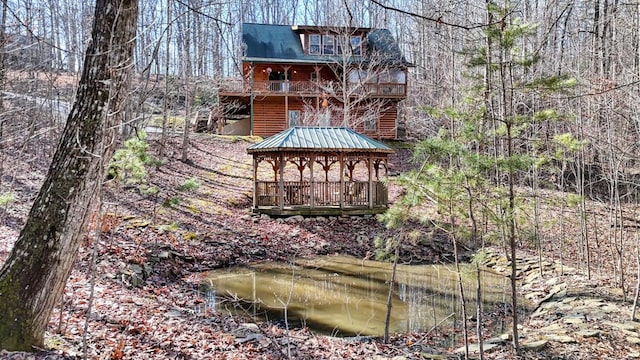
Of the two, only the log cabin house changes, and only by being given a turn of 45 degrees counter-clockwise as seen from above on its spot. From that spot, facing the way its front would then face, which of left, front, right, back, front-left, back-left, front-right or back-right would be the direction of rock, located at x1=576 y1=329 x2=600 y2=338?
front-right

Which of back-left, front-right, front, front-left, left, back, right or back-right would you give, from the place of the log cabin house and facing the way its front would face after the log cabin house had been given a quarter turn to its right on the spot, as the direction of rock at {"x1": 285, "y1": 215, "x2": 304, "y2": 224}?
left

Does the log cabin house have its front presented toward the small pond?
yes

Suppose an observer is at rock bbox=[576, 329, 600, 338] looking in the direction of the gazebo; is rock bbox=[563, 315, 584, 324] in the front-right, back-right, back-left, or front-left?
front-right

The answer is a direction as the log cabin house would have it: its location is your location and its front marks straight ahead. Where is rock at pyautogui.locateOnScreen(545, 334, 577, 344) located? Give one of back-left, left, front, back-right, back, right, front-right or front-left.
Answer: front

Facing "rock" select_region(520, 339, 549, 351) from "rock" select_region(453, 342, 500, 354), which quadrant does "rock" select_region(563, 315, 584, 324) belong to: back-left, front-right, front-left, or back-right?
front-left

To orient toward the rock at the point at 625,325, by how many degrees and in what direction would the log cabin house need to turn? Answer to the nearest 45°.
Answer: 0° — it already faces it

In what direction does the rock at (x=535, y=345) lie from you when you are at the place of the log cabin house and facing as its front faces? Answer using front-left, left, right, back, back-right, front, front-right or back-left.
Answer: front

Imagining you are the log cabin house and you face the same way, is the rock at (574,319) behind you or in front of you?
in front

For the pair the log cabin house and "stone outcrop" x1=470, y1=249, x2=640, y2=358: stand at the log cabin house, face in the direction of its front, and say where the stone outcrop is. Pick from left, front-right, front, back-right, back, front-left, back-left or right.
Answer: front

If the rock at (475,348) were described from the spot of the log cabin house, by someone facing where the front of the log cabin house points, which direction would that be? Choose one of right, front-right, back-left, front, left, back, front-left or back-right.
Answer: front

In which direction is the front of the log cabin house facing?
toward the camera

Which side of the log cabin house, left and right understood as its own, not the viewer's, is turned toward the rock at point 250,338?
front

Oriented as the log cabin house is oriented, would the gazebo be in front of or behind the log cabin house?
in front
